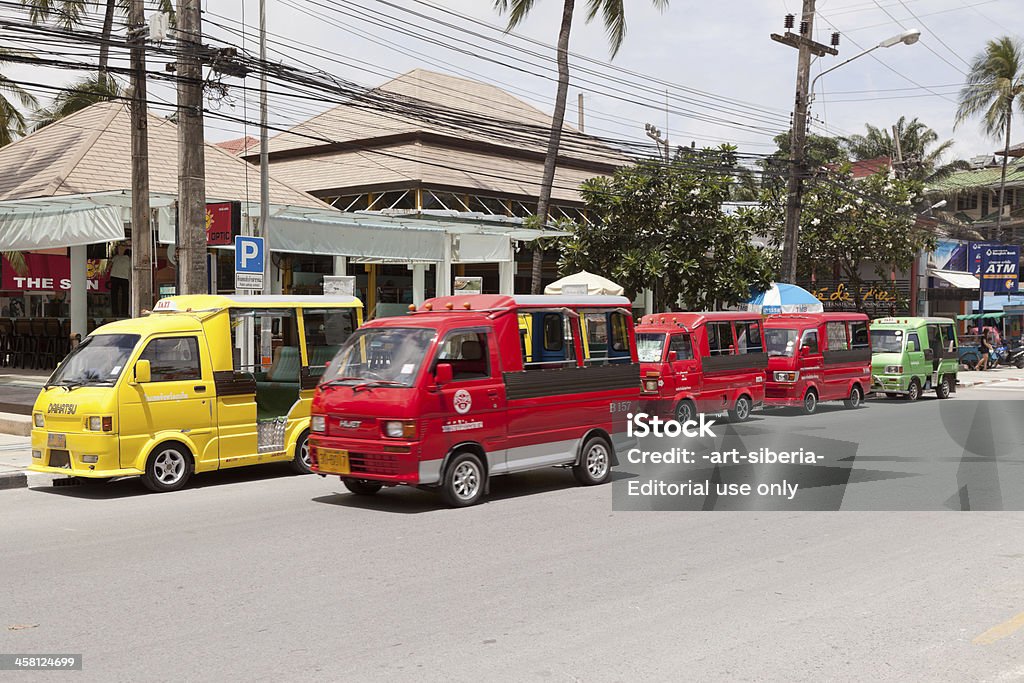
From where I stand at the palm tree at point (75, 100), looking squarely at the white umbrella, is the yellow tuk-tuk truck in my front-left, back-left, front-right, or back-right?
front-right

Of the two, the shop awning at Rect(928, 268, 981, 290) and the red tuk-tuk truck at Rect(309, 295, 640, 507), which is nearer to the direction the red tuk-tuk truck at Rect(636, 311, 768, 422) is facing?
the red tuk-tuk truck

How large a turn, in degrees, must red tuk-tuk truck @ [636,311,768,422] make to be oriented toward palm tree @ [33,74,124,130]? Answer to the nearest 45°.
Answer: approximately 90° to its right

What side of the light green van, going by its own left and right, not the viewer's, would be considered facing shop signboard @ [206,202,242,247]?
front

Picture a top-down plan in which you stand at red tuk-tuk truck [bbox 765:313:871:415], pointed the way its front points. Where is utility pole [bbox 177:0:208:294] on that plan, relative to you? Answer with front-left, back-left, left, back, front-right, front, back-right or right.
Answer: front

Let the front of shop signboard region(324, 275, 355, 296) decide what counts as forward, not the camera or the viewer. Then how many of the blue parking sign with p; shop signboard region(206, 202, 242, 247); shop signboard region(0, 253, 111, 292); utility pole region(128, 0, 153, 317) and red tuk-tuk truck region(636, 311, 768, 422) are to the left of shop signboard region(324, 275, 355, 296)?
1

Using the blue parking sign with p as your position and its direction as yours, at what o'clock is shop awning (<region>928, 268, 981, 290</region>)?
The shop awning is roughly at 8 o'clock from the blue parking sign with p.

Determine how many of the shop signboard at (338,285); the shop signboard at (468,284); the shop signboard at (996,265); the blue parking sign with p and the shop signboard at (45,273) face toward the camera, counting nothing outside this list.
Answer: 5

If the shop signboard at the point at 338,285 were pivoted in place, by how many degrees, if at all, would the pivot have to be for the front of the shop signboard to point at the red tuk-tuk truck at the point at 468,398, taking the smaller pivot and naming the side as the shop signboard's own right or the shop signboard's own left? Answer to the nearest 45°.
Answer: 0° — it already faces it

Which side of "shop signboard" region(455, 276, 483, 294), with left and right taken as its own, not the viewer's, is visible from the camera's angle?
front

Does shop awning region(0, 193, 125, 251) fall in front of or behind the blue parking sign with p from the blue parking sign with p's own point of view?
behind

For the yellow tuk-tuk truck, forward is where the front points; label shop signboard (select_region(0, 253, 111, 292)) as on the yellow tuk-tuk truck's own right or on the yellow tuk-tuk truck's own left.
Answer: on the yellow tuk-tuk truck's own right

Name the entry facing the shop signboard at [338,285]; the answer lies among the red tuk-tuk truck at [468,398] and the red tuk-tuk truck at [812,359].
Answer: the red tuk-tuk truck at [812,359]

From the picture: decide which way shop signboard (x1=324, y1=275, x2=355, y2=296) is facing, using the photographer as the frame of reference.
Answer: facing the viewer

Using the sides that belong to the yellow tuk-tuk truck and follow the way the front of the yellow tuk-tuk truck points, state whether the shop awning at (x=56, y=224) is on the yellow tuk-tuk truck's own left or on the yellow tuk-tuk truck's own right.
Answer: on the yellow tuk-tuk truck's own right

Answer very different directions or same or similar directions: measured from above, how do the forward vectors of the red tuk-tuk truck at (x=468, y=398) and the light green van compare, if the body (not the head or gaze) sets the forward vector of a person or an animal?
same or similar directions
